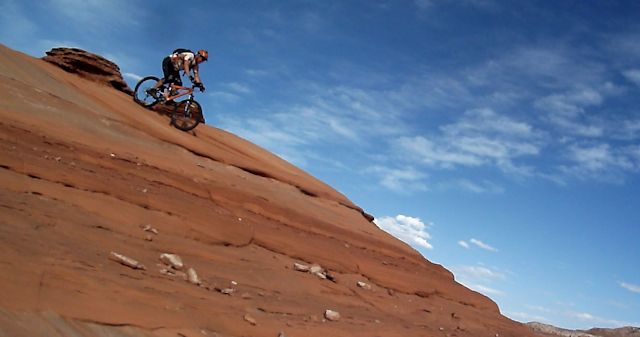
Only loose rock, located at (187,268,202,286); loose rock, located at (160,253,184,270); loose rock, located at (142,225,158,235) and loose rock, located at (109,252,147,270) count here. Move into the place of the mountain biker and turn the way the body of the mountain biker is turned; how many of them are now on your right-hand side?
4

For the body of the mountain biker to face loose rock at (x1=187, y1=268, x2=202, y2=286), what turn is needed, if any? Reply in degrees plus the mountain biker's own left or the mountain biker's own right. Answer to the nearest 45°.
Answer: approximately 90° to the mountain biker's own right

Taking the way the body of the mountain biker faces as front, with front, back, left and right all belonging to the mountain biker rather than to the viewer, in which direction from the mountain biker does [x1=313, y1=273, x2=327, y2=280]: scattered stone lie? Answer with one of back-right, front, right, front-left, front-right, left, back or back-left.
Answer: front-right

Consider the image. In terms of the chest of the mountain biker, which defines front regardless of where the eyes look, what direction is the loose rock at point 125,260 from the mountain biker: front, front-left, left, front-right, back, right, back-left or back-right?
right

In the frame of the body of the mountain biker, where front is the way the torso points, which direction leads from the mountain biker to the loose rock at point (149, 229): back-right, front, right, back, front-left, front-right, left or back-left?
right

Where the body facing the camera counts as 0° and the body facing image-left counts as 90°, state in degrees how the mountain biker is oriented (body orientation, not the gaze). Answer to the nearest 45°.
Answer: approximately 270°

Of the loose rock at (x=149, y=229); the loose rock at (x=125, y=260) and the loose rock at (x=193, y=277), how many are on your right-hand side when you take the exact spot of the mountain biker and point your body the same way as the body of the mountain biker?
3

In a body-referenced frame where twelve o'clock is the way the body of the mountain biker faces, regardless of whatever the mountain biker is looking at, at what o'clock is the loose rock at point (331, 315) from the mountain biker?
The loose rock is roughly at 2 o'clock from the mountain biker.

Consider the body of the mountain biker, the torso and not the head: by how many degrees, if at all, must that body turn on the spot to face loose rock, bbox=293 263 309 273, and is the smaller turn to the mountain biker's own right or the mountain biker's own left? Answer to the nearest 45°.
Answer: approximately 45° to the mountain biker's own right

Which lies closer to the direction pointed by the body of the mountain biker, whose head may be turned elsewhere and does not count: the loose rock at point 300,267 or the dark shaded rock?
the loose rock

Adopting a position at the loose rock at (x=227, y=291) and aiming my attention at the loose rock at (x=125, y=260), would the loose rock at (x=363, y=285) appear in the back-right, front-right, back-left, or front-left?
back-right

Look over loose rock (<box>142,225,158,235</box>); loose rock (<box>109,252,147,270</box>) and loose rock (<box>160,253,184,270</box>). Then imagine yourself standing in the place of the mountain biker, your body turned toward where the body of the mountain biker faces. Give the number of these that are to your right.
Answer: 3
